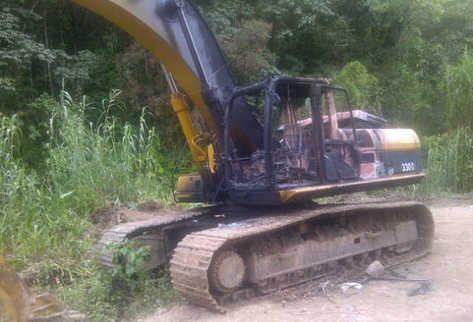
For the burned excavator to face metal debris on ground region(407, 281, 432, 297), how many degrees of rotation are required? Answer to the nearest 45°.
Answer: approximately 135° to its left

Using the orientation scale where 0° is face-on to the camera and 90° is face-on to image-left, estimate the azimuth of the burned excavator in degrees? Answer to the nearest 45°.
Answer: approximately 45°

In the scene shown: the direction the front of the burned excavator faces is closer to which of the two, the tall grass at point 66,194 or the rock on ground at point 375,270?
the tall grass

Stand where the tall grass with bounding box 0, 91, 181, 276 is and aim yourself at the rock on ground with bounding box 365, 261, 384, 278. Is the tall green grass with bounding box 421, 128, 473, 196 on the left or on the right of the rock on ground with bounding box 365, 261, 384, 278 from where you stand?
left

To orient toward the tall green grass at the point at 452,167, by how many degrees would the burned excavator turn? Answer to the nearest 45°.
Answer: approximately 180°

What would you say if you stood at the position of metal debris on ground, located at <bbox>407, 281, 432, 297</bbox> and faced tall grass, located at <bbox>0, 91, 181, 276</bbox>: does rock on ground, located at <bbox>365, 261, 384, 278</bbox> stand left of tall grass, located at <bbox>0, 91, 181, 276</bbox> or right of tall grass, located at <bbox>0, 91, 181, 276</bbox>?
right
